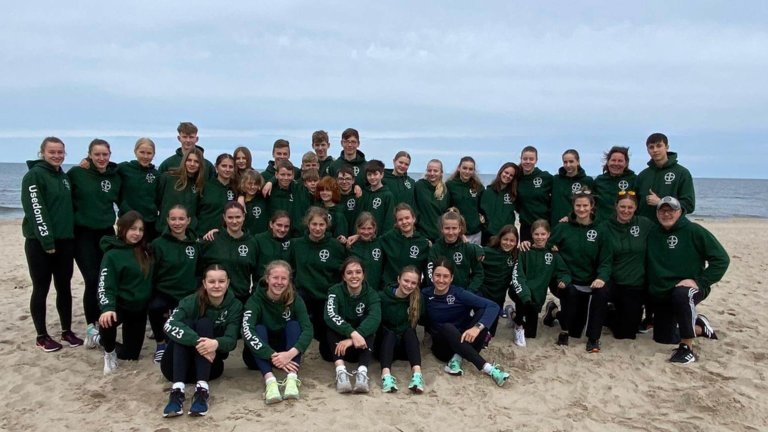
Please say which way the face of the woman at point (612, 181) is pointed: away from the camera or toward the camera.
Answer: toward the camera

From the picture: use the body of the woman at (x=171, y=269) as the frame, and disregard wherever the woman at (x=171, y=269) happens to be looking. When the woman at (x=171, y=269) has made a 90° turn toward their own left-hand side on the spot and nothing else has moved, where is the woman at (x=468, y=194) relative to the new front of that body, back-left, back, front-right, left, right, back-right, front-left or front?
front

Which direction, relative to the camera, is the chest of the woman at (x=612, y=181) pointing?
toward the camera

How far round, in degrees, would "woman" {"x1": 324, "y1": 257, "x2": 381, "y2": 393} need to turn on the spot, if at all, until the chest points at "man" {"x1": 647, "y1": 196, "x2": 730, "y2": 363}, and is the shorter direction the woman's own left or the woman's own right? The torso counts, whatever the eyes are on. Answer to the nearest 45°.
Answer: approximately 90° to the woman's own left

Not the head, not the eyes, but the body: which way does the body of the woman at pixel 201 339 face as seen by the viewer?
toward the camera

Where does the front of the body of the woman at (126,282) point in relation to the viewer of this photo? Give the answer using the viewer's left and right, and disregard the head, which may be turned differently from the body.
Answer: facing the viewer and to the right of the viewer

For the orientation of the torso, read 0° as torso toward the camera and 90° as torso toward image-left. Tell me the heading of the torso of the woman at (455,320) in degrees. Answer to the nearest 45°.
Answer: approximately 0°

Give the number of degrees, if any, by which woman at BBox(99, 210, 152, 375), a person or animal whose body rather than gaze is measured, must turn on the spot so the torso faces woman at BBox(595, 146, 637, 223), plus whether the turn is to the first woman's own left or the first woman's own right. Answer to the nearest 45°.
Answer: approximately 45° to the first woman's own left

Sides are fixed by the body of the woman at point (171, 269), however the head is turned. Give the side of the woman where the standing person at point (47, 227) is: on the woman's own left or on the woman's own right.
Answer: on the woman's own right

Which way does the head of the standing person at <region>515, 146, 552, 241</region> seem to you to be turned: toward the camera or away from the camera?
toward the camera

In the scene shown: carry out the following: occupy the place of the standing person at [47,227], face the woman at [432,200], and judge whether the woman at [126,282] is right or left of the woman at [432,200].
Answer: right
